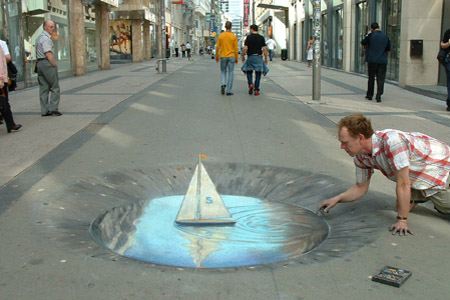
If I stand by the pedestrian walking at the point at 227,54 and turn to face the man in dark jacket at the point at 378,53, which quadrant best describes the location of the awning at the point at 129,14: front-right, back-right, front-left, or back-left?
back-left

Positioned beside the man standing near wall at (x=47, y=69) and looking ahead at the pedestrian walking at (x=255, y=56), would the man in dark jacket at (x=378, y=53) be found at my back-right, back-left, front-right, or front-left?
front-right

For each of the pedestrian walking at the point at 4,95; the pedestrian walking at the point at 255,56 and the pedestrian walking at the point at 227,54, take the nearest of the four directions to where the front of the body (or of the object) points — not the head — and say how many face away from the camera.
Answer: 2

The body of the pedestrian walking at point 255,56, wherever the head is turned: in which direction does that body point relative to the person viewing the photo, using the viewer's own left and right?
facing away from the viewer

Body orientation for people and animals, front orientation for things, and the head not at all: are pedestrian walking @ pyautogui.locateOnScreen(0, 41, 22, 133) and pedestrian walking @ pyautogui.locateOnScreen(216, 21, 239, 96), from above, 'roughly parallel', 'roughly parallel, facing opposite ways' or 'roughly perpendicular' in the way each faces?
roughly perpendicular

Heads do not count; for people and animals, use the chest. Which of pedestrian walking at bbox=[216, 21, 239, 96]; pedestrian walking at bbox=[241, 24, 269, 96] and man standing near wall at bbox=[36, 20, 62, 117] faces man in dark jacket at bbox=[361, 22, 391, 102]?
the man standing near wall

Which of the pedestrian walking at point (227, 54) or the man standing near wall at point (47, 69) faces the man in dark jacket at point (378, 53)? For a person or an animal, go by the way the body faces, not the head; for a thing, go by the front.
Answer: the man standing near wall

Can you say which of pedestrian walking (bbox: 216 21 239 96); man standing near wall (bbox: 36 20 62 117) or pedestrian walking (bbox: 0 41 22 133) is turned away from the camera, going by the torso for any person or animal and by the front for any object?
pedestrian walking (bbox: 216 21 239 96)

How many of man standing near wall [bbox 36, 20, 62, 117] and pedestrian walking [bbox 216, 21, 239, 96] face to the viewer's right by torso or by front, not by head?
1

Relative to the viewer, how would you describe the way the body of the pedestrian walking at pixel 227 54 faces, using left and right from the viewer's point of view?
facing away from the viewer

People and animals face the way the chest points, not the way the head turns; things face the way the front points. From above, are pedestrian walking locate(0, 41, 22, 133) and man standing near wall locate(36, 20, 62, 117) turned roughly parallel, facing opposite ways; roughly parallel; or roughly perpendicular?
roughly parallel

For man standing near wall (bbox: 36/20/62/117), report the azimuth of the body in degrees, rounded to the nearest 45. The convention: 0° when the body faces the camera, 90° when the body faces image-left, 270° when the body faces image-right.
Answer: approximately 270°

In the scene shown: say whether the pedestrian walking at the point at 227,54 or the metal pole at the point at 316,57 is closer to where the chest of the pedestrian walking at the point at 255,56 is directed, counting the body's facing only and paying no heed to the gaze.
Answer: the pedestrian walking

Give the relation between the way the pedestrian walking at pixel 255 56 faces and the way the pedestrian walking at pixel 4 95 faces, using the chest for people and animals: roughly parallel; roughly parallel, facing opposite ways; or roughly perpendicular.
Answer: roughly perpendicular

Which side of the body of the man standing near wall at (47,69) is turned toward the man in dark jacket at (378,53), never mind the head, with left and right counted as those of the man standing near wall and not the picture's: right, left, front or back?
front
